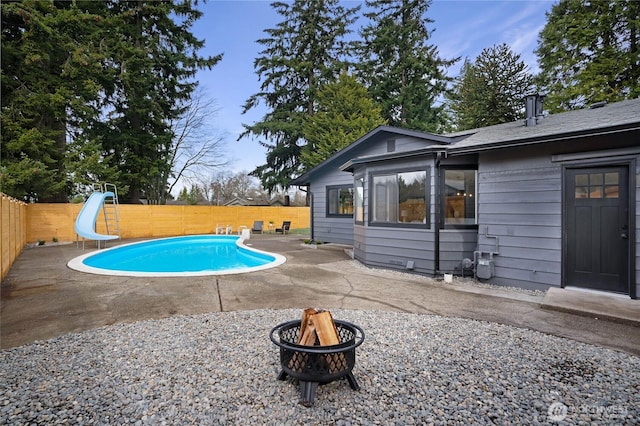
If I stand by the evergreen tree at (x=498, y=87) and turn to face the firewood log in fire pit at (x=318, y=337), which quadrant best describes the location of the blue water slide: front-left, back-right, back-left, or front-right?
front-right

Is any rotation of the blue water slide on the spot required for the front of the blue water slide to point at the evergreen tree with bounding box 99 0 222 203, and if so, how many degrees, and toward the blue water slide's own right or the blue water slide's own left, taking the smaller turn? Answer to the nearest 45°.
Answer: approximately 90° to the blue water slide's own left

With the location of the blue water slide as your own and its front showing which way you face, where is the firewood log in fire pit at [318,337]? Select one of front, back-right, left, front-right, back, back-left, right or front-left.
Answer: right

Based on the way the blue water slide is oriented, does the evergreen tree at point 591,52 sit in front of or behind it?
in front

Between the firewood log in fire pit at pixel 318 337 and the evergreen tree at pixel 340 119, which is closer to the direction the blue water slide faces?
the evergreen tree

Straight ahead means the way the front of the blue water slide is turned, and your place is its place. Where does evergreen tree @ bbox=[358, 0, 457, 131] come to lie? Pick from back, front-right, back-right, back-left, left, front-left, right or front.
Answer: front

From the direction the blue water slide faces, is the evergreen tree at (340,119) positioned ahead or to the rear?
ahead

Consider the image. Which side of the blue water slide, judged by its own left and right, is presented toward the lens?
right
